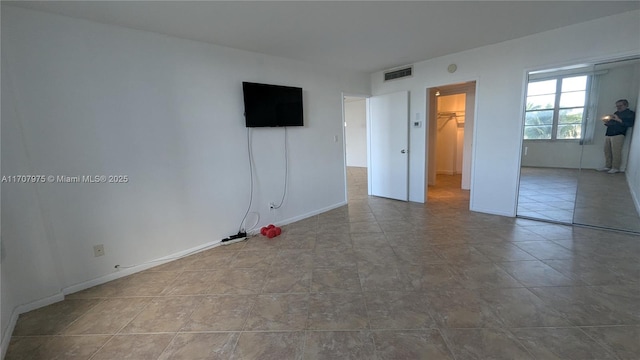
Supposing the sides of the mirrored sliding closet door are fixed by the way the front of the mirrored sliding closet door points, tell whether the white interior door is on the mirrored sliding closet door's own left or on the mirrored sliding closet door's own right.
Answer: on the mirrored sliding closet door's own right

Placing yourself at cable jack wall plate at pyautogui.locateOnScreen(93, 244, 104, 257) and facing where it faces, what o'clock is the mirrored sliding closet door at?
The mirrored sliding closet door is roughly at 10 o'clock from the cable jack wall plate.

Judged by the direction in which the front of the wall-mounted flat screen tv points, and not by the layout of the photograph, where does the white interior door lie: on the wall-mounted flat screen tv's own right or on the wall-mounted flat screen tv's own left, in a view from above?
on the wall-mounted flat screen tv's own left

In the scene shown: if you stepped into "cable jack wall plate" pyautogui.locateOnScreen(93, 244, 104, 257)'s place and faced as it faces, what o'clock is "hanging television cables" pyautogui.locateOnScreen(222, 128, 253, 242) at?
The hanging television cables is roughly at 9 o'clock from the cable jack wall plate.

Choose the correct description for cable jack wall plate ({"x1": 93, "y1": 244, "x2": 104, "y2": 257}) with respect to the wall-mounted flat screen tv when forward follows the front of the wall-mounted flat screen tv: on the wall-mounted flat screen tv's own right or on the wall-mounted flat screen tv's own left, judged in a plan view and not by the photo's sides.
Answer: on the wall-mounted flat screen tv's own right

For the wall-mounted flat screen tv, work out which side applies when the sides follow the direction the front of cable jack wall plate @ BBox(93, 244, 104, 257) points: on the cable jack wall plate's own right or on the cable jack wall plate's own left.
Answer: on the cable jack wall plate's own left

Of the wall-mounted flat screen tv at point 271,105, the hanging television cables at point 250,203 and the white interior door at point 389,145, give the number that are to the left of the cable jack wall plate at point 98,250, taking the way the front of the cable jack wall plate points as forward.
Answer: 3

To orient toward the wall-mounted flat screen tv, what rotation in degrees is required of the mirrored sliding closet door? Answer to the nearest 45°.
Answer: approximately 45° to its right

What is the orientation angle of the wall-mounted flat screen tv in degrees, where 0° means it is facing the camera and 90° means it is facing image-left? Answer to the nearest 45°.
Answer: approximately 315°
